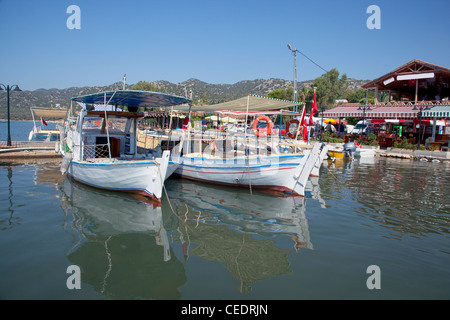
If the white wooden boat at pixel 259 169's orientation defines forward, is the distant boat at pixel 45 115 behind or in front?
behind

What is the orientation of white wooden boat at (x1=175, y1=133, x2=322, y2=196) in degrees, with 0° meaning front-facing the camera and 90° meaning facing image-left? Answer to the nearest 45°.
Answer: approximately 315°

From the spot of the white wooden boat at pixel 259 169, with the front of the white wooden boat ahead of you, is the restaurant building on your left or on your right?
on your left

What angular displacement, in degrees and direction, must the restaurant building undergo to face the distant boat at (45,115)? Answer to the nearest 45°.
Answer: approximately 45° to its right

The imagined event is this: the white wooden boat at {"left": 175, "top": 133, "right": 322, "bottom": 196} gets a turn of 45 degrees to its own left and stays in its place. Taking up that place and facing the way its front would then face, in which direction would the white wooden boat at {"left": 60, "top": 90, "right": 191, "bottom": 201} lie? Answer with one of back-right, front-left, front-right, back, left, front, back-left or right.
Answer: back

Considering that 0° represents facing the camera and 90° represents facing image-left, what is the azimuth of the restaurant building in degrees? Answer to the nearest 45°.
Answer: approximately 0°
